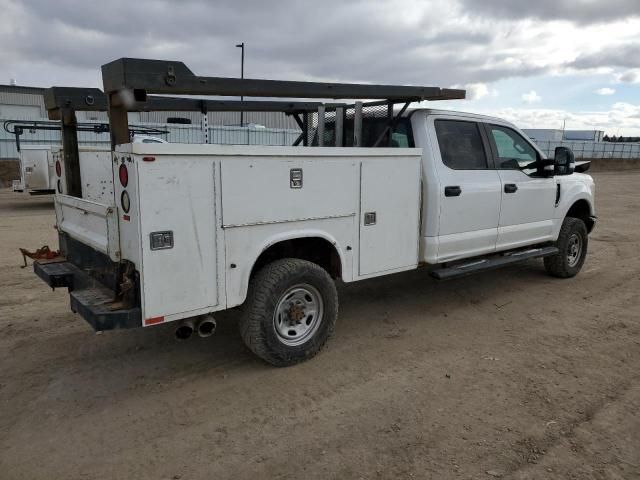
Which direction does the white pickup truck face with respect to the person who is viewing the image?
facing away from the viewer and to the right of the viewer
